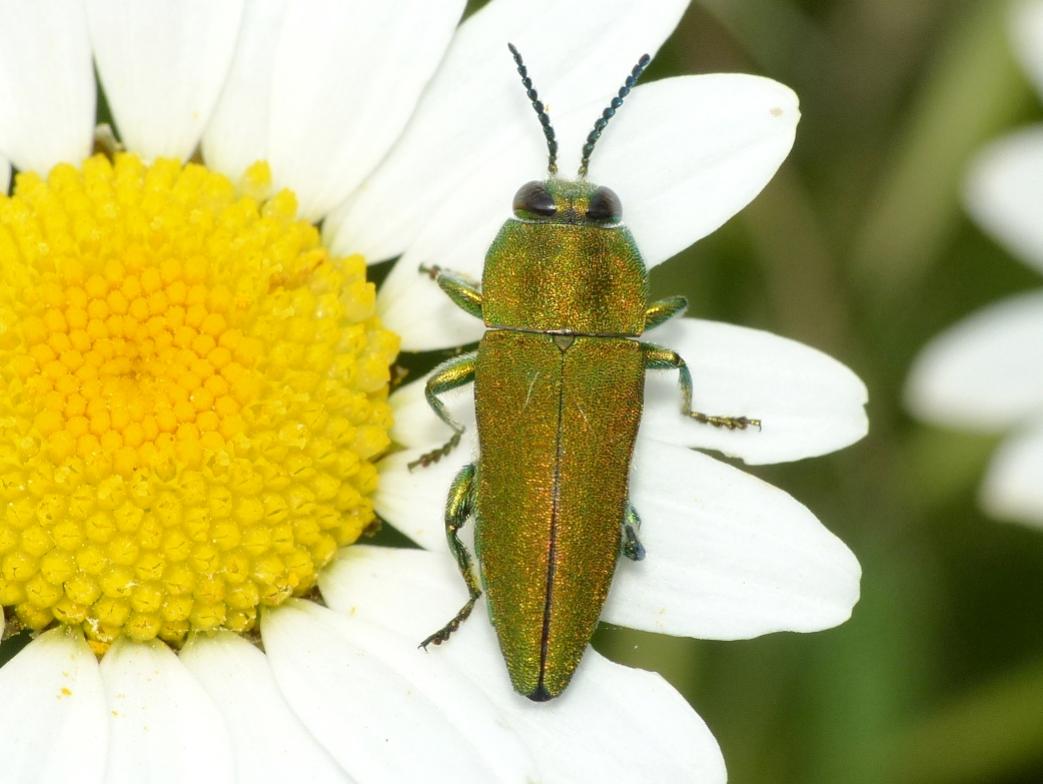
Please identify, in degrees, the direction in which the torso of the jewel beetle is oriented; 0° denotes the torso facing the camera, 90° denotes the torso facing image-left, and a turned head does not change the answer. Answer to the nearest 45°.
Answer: approximately 180°

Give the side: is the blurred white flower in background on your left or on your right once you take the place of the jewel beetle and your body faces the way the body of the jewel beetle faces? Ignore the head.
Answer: on your right
